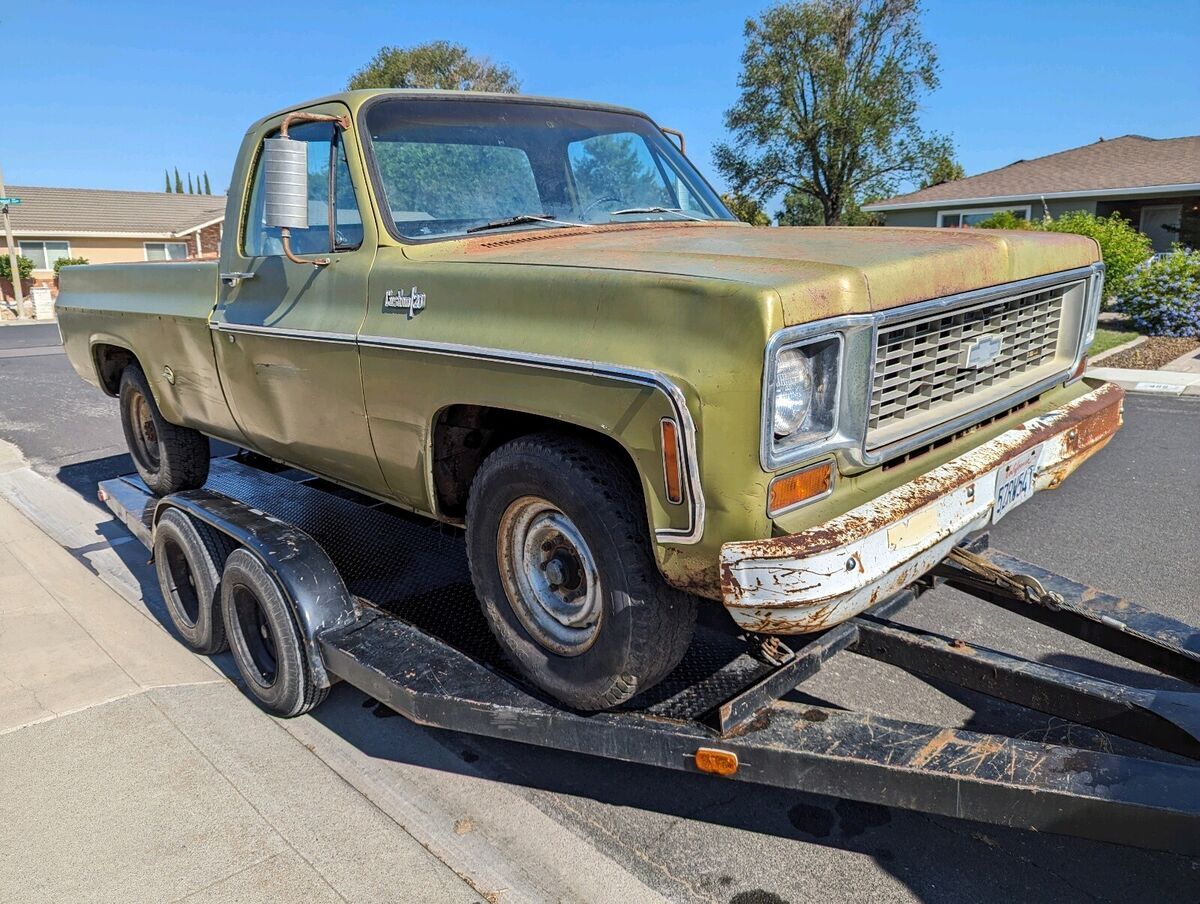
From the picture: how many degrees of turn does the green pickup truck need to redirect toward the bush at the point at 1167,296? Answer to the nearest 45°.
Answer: approximately 90° to its left

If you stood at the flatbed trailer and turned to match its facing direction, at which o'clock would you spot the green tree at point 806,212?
The green tree is roughly at 8 o'clock from the flatbed trailer.

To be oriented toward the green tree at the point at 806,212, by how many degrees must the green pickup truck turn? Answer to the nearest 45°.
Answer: approximately 135° to its left

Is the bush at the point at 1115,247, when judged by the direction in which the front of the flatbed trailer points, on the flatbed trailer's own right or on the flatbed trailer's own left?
on the flatbed trailer's own left

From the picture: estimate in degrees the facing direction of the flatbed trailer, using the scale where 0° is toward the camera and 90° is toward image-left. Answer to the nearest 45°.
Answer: approximately 315°

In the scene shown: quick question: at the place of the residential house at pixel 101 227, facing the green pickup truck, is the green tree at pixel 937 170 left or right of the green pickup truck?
left

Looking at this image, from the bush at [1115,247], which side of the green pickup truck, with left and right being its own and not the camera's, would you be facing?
left

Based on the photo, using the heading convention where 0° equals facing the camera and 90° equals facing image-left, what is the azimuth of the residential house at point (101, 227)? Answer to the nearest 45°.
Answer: approximately 0°

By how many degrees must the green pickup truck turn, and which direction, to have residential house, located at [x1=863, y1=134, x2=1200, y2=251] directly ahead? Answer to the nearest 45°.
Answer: approximately 90° to its left
